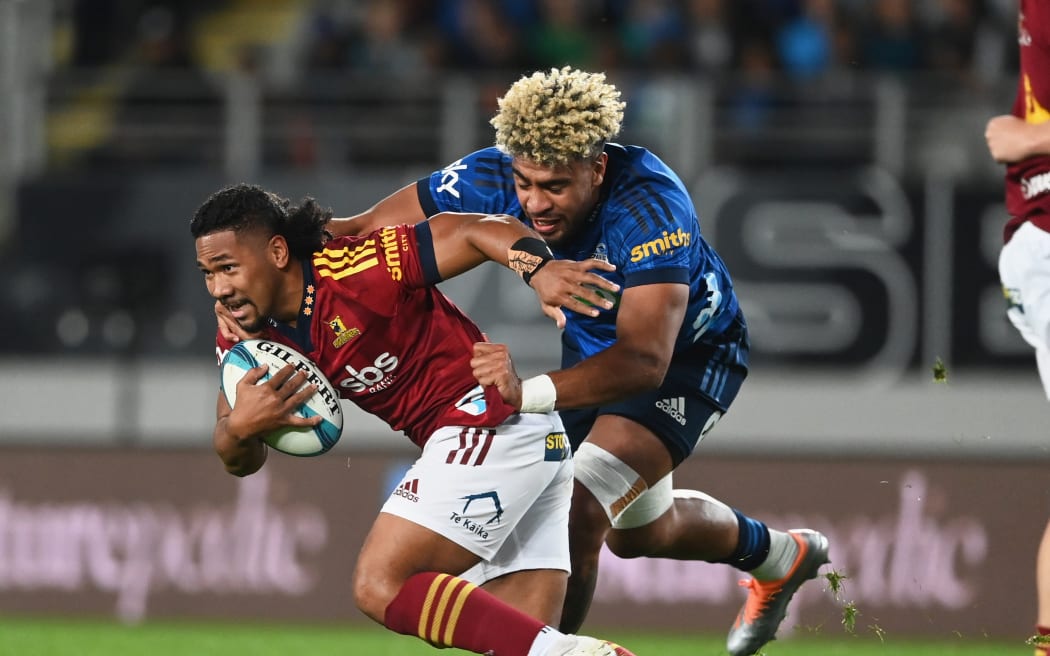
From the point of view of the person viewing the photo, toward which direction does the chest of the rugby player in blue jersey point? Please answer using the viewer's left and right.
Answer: facing the viewer and to the left of the viewer

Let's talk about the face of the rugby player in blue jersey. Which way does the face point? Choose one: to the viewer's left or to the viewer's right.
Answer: to the viewer's left
